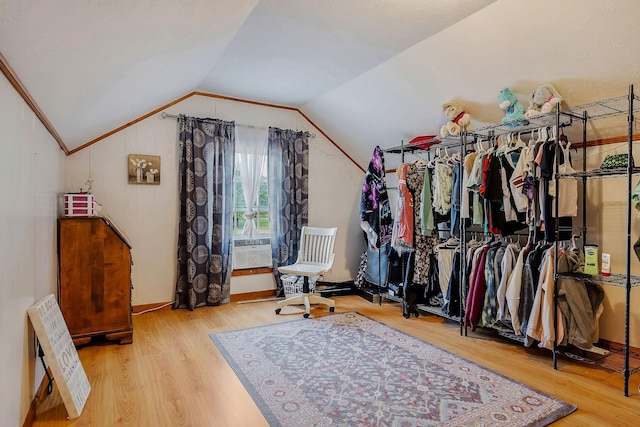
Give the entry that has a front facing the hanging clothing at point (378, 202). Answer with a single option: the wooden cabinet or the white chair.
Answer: the wooden cabinet

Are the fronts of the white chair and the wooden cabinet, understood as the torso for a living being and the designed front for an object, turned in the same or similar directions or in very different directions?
very different directions

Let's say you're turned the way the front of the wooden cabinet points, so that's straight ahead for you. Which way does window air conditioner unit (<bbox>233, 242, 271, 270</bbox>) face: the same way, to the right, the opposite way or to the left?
to the right

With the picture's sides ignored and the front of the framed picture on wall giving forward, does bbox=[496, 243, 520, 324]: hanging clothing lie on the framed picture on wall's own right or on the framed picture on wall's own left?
on the framed picture on wall's own left

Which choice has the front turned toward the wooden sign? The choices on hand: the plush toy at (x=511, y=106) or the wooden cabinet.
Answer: the plush toy

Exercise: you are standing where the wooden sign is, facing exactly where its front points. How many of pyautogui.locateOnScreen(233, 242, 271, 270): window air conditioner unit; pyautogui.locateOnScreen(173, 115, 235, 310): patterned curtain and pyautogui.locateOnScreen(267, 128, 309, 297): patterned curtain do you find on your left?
3

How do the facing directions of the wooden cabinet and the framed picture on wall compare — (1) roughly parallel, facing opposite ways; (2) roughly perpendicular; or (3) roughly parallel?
roughly perpendicular

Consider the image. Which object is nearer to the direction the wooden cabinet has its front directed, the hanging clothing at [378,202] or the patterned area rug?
the hanging clothing

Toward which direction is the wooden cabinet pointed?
to the viewer's right

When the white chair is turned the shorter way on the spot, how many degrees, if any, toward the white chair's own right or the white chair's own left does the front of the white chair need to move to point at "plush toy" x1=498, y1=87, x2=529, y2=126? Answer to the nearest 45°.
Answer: approximately 90° to the white chair's own left
